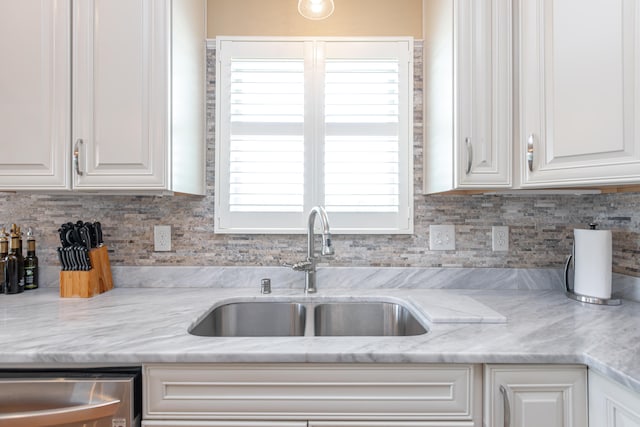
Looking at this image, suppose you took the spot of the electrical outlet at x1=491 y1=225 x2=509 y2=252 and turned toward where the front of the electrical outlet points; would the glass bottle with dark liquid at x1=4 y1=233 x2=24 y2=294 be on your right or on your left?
on your right

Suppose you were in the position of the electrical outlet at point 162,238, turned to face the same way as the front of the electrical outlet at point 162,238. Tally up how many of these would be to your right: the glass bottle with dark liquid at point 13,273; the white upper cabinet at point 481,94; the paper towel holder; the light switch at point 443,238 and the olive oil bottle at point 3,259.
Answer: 2

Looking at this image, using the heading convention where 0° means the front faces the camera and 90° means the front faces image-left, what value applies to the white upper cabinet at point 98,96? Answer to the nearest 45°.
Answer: approximately 0°

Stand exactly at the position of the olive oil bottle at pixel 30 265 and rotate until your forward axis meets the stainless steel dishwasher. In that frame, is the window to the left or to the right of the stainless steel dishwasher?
left

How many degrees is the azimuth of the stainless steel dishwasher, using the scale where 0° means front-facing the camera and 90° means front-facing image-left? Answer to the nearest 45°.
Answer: approximately 0°
